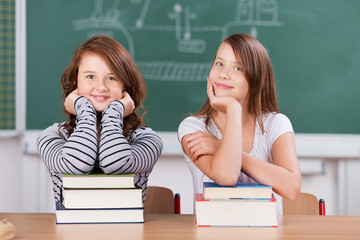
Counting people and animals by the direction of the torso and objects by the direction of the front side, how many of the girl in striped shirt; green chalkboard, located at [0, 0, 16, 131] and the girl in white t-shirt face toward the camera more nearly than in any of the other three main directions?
3

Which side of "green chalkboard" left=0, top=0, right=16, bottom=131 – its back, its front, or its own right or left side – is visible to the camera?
front

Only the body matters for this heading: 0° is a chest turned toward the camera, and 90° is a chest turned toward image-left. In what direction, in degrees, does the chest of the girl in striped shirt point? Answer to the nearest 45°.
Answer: approximately 0°

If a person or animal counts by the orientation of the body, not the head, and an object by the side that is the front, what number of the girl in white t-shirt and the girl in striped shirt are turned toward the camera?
2

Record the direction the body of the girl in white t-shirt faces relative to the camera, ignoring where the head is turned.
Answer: toward the camera
